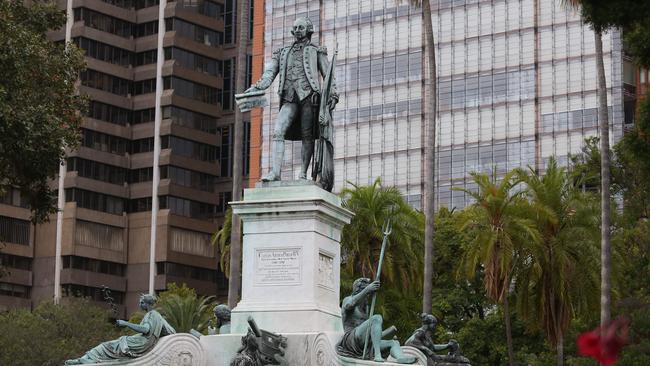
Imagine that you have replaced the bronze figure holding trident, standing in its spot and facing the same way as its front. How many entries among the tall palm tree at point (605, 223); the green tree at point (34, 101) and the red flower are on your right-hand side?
1

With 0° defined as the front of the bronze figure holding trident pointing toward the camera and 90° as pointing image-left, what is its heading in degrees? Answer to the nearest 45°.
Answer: approximately 270°

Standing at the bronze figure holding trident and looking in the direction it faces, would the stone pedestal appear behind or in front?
behind

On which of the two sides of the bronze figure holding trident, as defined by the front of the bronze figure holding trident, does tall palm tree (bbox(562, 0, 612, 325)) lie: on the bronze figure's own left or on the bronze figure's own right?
on the bronze figure's own left
